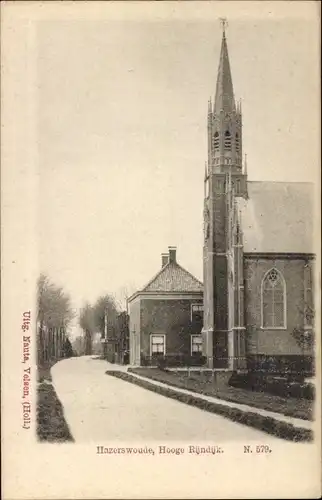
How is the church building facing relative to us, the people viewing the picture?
facing to the left of the viewer

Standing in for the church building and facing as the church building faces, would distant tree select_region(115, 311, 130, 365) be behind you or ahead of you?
ahead
